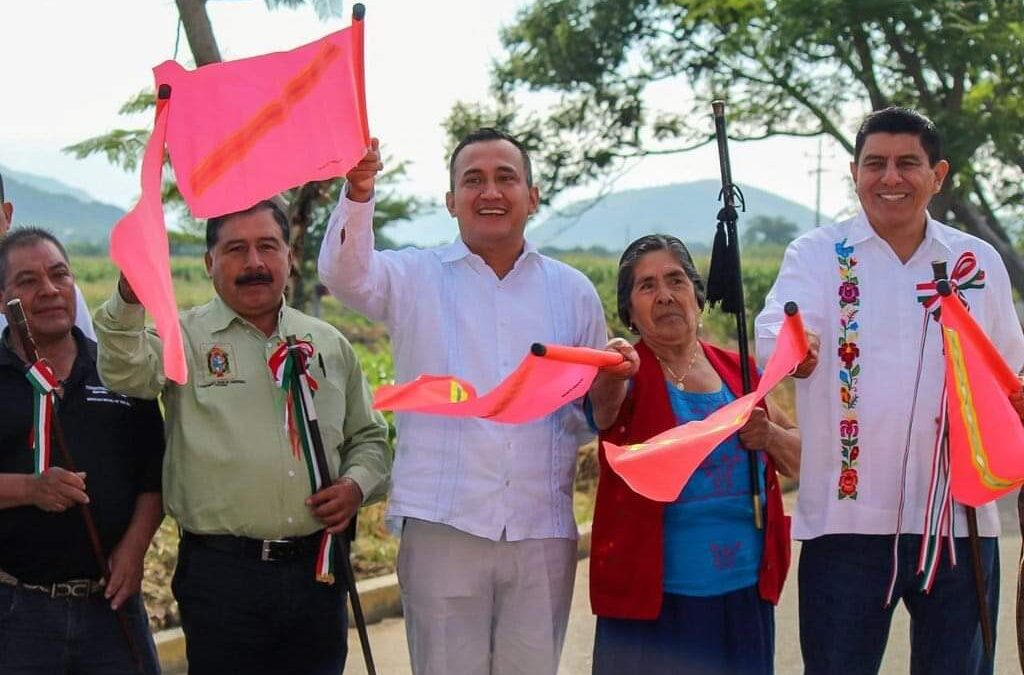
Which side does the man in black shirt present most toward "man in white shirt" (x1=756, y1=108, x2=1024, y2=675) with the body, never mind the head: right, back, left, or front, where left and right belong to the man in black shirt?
left

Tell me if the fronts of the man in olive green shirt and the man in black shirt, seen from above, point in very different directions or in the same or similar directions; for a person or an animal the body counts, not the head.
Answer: same or similar directions

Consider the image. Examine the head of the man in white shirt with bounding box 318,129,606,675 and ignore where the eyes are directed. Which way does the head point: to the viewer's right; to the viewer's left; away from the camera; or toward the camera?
toward the camera

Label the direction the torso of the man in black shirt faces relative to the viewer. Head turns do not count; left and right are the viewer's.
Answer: facing the viewer

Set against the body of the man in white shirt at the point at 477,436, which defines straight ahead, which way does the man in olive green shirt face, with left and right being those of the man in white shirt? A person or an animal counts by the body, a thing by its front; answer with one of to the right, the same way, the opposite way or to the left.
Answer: the same way

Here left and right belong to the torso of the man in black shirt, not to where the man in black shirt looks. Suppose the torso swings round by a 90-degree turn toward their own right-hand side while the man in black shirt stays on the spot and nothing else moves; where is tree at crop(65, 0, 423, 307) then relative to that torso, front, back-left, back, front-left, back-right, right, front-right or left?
right

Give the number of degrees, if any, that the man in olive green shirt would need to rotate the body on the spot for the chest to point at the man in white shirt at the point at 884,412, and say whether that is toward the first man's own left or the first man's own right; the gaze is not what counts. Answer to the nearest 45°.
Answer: approximately 90° to the first man's own left

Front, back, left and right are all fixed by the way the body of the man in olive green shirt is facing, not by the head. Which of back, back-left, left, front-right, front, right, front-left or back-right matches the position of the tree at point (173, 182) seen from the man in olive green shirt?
back

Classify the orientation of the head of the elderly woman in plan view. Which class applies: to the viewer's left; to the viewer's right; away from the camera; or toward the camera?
toward the camera

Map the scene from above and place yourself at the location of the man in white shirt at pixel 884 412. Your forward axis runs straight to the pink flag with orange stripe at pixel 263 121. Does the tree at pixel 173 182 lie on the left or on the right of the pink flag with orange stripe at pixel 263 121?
right

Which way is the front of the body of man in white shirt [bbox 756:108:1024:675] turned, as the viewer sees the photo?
toward the camera

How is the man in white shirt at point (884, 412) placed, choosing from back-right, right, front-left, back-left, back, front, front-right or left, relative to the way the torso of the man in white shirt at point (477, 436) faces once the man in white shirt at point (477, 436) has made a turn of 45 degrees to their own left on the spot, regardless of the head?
front-left

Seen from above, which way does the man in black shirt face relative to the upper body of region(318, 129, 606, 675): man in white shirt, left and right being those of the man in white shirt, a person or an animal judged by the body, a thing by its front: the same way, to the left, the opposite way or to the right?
the same way

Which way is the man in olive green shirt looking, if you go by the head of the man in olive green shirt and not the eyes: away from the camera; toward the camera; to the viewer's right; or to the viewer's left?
toward the camera

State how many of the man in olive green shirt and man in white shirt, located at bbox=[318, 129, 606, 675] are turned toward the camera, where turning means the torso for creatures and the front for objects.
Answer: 2
